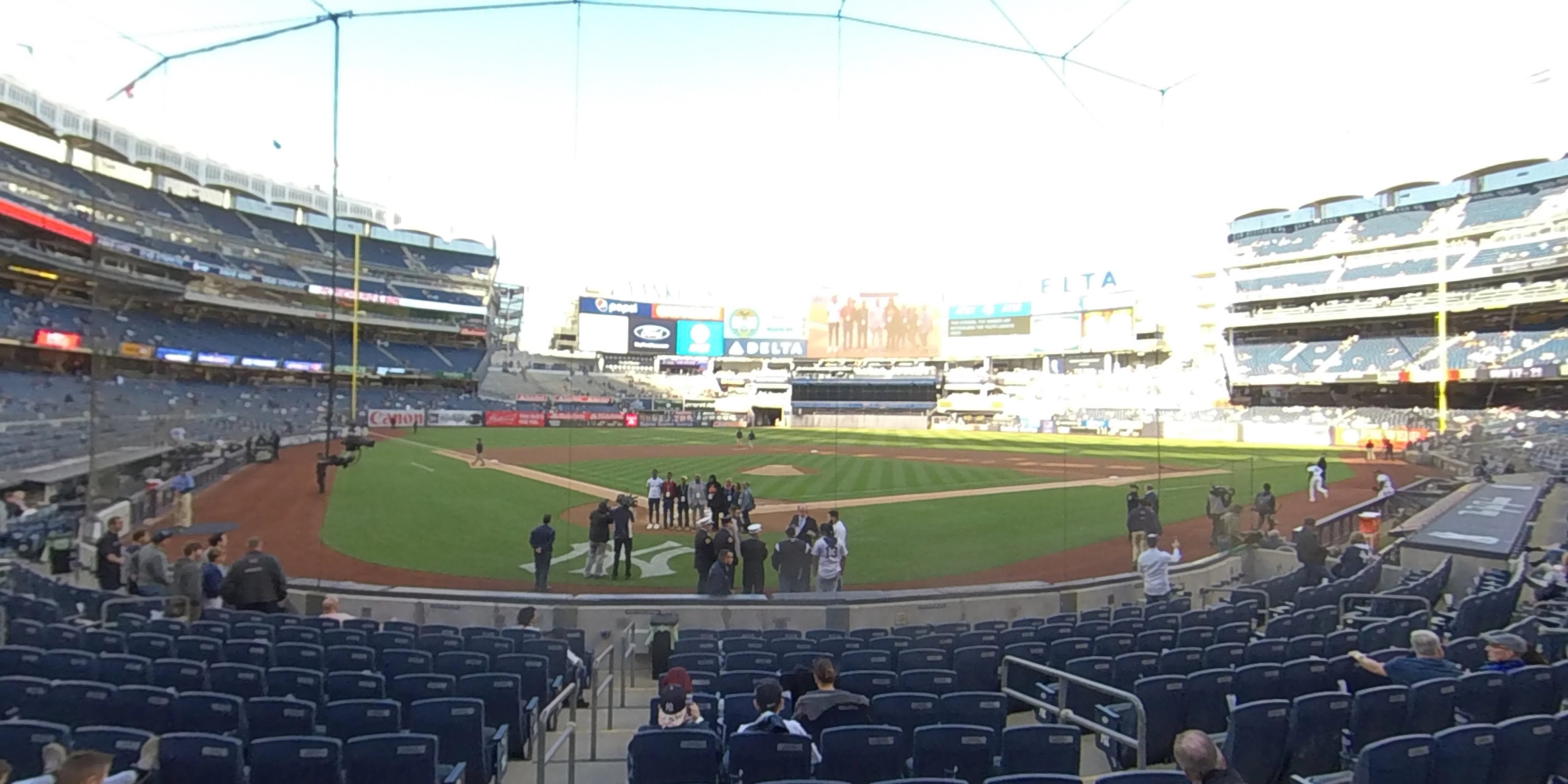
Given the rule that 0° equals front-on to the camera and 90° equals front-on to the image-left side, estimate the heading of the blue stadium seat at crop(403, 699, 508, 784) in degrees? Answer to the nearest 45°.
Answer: approximately 225°

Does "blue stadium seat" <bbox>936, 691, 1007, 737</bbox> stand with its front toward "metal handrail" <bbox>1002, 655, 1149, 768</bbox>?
no

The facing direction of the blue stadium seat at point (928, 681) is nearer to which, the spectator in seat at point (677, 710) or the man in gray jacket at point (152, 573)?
the man in gray jacket

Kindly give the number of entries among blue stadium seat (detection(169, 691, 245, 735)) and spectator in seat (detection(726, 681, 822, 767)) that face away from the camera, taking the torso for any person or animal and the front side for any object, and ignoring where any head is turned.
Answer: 2

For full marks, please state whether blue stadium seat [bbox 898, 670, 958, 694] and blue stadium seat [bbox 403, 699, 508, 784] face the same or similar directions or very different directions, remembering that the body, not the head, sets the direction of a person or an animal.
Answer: same or similar directions

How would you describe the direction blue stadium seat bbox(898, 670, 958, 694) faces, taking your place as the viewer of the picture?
facing away from the viewer

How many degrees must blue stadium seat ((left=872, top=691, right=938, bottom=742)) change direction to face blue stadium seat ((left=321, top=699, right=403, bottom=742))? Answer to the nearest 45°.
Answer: approximately 90° to its left

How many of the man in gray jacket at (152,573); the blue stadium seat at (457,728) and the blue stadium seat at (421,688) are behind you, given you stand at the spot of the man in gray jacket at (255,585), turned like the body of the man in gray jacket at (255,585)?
2

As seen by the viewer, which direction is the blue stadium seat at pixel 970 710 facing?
away from the camera

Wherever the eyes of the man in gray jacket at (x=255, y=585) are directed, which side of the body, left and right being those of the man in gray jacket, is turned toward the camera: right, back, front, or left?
back

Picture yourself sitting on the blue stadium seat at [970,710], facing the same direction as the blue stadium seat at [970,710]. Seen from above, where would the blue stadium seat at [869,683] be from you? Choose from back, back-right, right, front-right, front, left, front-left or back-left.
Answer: front-left

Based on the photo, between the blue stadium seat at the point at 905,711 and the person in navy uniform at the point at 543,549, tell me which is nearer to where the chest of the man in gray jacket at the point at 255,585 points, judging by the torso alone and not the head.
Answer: the person in navy uniform

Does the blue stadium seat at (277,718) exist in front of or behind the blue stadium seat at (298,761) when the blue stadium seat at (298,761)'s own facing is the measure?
in front

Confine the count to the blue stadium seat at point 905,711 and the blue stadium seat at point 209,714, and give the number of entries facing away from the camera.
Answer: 2

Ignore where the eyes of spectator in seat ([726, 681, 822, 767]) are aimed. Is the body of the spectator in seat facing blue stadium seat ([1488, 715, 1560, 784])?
no

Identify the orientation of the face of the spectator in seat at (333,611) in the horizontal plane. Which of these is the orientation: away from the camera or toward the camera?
away from the camera

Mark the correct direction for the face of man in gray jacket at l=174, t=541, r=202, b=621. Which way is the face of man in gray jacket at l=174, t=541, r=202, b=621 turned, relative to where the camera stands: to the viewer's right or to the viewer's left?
to the viewer's right

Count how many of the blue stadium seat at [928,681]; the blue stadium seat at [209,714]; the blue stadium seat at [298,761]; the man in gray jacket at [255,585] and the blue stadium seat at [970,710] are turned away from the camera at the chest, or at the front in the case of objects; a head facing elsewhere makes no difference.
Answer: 5

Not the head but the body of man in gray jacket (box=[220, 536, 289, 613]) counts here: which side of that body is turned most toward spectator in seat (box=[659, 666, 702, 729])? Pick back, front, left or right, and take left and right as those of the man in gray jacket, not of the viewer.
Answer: back

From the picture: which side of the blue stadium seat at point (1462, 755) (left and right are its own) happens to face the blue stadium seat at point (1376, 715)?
front

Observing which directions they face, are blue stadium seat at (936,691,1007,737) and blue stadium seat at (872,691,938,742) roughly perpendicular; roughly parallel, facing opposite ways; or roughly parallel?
roughly parallel

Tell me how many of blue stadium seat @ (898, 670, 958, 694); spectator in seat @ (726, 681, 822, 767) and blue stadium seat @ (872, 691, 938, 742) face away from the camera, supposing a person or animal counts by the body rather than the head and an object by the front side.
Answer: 3

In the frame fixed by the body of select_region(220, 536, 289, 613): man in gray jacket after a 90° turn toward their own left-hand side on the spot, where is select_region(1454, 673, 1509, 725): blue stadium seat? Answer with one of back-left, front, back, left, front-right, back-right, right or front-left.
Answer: back-left
